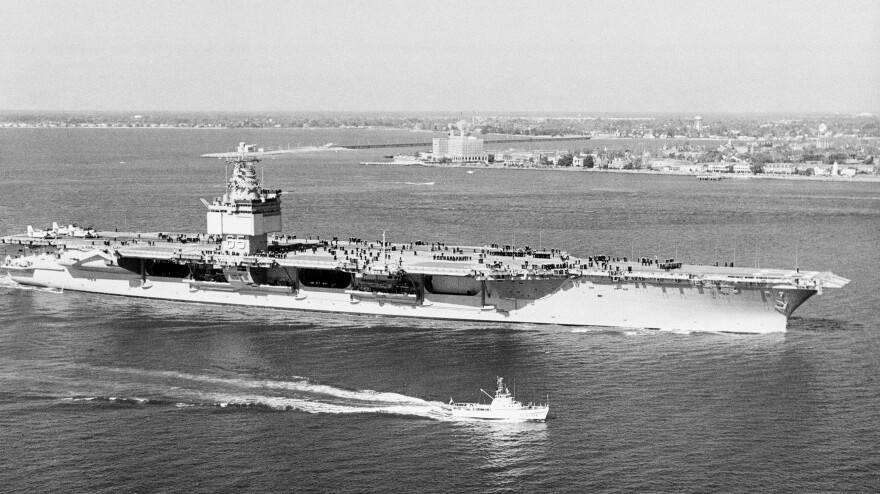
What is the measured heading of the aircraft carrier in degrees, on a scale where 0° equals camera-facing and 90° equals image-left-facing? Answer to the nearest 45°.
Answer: approximately 315°

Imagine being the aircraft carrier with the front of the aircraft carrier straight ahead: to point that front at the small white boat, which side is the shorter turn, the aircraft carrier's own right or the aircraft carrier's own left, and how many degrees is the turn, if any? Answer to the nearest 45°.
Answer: approximately 45° to the aircraft carrier's own right

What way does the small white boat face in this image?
to the viewer's right
